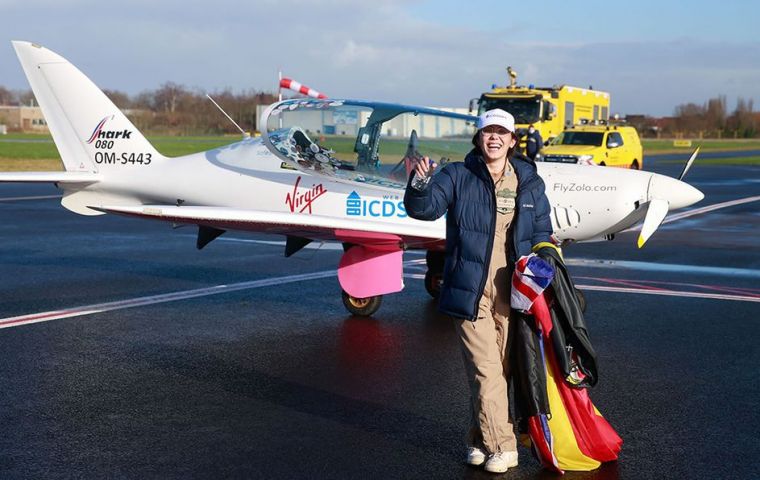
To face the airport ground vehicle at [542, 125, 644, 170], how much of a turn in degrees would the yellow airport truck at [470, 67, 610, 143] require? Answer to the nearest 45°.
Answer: approximately 45° to its left

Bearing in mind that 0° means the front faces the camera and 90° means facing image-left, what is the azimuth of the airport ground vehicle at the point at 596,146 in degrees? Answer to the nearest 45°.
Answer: approximately 45°

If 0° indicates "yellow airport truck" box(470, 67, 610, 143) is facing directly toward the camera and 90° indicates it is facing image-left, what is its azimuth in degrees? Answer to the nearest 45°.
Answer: approximately 45°
